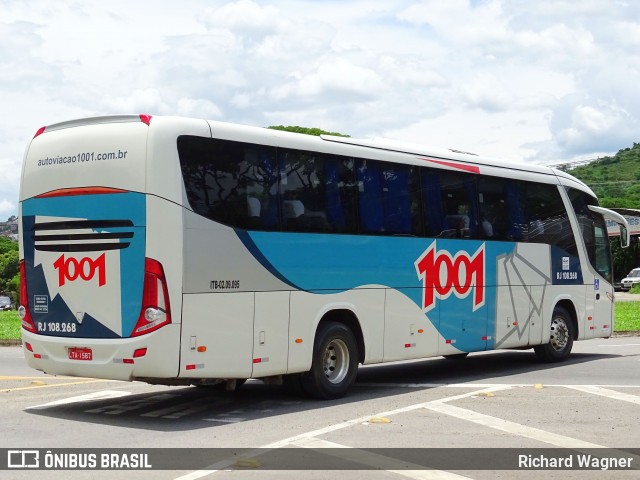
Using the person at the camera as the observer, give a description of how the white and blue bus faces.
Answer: facing away from the viewer and to the right of the viewer
